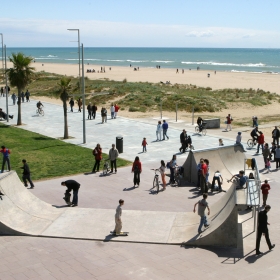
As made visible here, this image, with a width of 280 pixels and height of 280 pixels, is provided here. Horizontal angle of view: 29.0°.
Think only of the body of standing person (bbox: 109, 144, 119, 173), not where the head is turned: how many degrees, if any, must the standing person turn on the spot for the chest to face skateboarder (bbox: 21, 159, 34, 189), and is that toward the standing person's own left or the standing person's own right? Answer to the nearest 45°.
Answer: approximately 45° to the standing person's own right

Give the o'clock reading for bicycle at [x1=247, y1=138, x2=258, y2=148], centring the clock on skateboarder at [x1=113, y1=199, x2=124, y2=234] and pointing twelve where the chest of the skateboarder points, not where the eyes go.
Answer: The bicycle is roughly at 10 o'clock from the skateboarder.

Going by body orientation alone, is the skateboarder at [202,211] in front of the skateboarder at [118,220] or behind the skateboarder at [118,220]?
in front

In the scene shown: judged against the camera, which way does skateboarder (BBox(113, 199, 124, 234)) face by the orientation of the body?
to the viewer's right

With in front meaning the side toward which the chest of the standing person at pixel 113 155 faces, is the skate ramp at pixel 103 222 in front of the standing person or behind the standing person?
in front

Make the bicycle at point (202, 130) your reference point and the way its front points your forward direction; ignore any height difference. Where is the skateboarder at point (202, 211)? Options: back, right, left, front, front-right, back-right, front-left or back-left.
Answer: front-right

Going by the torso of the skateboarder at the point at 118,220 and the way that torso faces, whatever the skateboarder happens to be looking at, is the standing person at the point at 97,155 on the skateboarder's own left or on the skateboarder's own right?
on the skateboarder's own left

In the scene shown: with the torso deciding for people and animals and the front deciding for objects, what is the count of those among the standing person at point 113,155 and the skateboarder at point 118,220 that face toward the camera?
1

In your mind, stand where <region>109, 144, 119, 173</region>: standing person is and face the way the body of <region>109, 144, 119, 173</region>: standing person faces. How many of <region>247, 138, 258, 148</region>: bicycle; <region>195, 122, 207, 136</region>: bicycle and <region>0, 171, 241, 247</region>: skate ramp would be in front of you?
1
